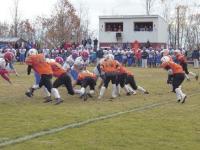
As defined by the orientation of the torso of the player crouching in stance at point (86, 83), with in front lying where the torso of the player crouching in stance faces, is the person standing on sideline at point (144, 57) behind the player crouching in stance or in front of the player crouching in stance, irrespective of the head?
in front

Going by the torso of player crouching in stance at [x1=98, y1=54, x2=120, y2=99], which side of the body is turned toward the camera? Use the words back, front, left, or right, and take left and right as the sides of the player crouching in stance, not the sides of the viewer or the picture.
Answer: back

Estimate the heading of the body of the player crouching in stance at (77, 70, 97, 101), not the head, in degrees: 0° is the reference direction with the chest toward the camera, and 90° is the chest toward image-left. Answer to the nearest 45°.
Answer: approximately 180°

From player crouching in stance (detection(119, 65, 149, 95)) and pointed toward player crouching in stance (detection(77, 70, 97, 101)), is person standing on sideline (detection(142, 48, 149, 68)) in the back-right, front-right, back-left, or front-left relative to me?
back-right

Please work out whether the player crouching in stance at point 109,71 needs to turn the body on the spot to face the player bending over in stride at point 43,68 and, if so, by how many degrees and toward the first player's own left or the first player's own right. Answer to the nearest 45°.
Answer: approximately 135° to the first player's own left

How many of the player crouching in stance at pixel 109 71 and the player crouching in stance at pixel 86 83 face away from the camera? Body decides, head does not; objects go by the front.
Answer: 2

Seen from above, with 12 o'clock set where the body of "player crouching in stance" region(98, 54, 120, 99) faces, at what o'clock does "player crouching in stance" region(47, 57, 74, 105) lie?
"player crouching in stance" region(47, 57, 74, 105) is roughly at 8 o'clock from "player crouching in stance" region(98, 54, 120, 99).

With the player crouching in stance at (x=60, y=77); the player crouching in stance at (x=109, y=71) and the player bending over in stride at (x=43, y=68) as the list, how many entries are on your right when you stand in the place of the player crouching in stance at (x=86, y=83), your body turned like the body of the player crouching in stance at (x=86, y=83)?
1

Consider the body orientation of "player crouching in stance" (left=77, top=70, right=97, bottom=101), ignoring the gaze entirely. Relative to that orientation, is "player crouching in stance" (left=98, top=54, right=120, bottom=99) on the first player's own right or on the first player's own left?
on the first player's own right
